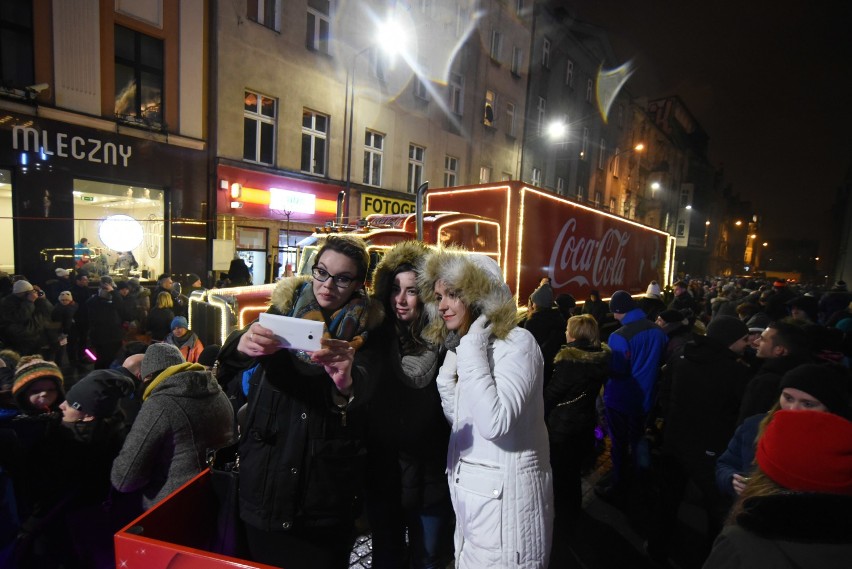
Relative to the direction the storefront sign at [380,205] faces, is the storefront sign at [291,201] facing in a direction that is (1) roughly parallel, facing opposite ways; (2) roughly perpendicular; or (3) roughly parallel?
roughly parallel

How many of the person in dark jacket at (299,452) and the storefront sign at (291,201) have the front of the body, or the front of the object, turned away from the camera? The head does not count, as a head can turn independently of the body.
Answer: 0

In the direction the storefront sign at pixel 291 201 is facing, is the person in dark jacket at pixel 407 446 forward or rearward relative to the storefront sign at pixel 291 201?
forward

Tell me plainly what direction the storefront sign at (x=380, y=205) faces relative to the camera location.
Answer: facing the viewer and to the right of the viewer

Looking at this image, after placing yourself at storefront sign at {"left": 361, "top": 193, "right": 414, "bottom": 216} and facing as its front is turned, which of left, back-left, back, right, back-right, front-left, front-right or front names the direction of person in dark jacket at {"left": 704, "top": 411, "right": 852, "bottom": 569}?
front-right

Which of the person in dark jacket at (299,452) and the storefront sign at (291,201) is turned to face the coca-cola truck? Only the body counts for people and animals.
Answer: the storefront sign

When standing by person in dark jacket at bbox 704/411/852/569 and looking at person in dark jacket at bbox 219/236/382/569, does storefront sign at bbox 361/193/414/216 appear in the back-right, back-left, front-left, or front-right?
front-right

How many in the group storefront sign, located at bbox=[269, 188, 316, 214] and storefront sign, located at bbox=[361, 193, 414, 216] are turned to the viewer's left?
0

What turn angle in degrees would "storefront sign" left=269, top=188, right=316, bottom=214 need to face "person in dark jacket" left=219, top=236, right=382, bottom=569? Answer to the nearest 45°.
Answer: approximately 45° to its right

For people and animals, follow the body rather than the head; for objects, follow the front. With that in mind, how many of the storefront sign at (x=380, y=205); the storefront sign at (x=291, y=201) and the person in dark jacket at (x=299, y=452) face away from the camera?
0

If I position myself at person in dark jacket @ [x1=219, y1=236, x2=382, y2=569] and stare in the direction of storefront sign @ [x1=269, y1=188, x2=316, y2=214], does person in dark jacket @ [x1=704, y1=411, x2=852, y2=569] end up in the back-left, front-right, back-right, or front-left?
back-right

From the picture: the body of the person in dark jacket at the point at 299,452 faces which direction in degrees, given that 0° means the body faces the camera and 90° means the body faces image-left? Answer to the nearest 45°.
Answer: approximately 0°

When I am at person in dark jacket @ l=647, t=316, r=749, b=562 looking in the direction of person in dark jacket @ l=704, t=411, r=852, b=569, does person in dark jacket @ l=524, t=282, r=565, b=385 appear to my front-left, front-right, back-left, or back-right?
back-right
